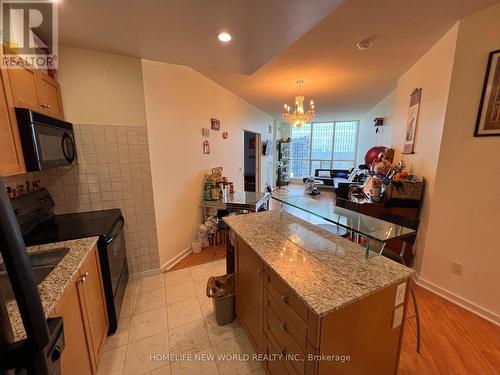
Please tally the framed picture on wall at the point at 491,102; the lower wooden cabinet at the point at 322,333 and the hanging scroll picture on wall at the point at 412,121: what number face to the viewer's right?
0

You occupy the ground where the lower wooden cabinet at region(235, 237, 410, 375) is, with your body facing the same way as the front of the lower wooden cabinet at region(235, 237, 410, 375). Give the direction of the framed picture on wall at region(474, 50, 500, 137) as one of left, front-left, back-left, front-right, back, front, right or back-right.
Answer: back

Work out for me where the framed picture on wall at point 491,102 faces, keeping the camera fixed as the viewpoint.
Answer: facing the viewer and to the left of the viewer

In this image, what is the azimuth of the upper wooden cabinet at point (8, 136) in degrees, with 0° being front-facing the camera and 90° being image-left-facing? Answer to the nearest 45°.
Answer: approximately 315°

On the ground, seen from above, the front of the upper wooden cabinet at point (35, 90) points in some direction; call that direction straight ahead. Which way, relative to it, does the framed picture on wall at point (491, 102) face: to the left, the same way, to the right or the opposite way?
the opposite way

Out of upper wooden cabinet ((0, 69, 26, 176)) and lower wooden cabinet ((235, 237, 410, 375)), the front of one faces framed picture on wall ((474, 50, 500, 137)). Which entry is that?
the upper wooden cabinet

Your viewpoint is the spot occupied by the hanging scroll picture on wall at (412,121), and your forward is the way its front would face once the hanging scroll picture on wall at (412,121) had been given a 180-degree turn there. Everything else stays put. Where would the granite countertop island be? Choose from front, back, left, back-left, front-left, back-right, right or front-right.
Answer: back-right

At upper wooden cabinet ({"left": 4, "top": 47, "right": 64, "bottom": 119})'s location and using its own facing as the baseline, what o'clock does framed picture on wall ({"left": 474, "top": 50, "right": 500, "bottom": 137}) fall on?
The framed picture on wall is roughly at 12 o'clock from the upper wooden cabinet.

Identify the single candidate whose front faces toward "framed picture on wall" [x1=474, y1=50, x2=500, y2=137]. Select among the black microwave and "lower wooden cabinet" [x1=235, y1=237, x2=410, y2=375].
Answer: the black microwave

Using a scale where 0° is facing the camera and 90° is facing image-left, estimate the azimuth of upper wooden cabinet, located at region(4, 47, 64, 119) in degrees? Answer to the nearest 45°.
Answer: approximately 315°

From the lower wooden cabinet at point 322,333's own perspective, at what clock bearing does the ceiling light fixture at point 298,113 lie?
The ceiling light fixture is roughly at 4 o'clock from the lower wooden cabinet.

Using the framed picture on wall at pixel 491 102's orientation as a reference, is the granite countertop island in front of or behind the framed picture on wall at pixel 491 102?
in front

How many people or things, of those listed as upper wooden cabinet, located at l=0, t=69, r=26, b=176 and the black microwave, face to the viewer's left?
0

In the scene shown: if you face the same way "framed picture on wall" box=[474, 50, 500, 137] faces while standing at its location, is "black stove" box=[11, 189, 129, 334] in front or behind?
in front

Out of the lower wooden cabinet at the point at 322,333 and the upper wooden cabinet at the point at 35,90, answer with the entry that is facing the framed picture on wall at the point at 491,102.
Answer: the upper wooden cabinet

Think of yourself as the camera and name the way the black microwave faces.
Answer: facing the viewer and to the right of the viewer

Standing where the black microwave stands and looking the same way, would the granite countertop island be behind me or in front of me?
in front
